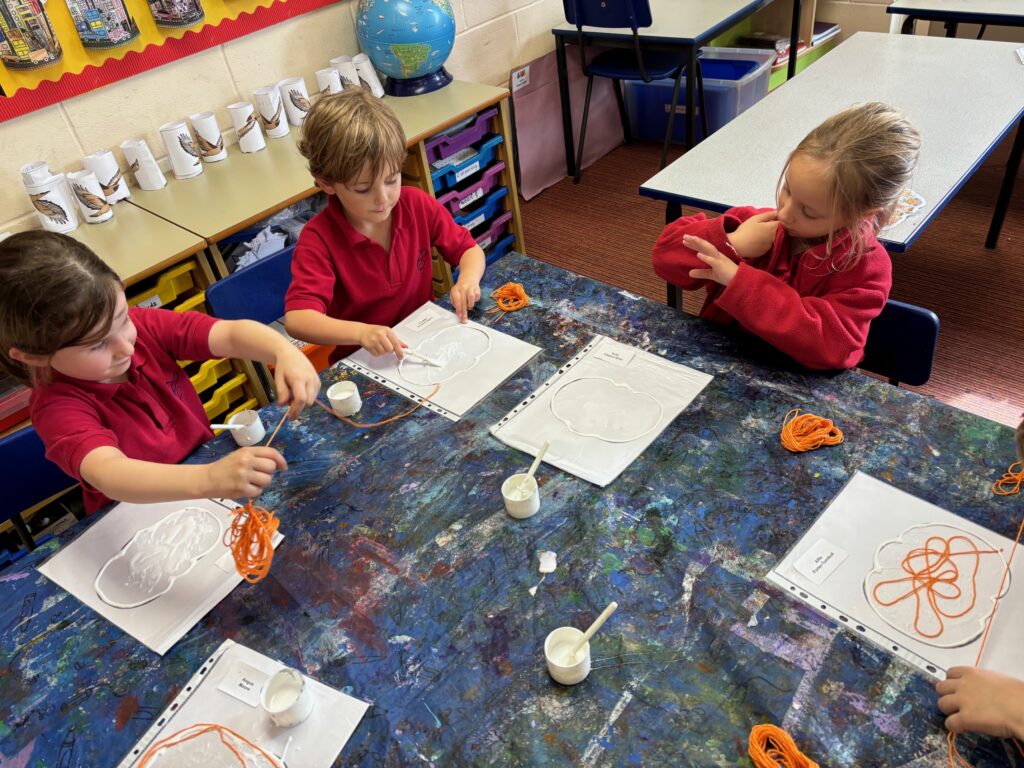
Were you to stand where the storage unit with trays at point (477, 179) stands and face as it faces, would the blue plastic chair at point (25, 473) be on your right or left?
on your right

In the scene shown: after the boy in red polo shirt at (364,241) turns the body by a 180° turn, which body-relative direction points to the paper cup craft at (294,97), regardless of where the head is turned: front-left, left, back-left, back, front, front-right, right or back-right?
front-right

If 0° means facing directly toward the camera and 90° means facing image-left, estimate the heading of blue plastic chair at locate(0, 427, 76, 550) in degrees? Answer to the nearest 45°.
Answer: approximately 315°

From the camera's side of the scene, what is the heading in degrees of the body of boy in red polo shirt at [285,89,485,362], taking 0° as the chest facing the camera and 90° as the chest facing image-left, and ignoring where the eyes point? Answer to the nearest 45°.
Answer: approximately 315°

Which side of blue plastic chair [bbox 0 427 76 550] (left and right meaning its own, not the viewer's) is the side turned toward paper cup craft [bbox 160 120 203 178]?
left

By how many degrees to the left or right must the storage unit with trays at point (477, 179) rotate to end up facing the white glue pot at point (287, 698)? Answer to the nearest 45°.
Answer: approximately 45° to its right

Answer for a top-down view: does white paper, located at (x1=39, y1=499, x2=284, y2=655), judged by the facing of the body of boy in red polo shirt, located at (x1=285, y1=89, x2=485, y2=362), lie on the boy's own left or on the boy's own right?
on the boy's own right

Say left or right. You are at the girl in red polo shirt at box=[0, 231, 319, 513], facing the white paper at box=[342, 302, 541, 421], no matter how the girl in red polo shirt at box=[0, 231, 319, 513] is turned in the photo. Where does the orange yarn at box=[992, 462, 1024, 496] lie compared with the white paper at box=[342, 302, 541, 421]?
right

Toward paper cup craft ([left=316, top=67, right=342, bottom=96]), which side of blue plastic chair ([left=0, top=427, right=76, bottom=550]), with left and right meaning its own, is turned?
left

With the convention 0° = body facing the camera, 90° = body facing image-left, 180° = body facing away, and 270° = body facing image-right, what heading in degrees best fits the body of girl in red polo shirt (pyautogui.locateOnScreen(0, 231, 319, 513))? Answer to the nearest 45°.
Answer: approximately 315°

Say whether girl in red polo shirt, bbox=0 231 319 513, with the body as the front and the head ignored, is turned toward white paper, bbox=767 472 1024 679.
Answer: yes

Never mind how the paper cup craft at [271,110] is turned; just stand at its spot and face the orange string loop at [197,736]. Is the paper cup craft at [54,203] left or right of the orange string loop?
right
